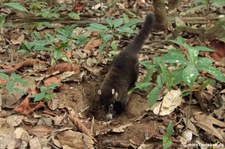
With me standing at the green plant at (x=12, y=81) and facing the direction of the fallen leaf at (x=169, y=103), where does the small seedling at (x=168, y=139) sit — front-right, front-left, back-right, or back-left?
front-right

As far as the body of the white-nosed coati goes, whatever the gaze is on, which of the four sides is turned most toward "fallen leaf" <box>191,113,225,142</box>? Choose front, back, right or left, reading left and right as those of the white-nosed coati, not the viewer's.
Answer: left

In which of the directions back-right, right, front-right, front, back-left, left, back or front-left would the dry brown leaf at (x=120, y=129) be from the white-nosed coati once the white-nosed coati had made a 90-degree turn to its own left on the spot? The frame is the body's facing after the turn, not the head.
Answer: front-right

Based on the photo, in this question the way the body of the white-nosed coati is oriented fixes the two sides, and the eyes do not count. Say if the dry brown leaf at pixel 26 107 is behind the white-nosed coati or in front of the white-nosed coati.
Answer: in front

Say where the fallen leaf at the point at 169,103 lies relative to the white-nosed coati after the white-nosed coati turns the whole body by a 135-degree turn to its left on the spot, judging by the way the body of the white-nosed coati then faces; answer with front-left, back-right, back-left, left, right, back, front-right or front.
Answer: front-right

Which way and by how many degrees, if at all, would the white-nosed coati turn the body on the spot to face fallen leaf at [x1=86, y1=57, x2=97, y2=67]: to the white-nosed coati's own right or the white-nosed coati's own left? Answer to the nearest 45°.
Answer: approximately 90° to the white-nosed coati's own right

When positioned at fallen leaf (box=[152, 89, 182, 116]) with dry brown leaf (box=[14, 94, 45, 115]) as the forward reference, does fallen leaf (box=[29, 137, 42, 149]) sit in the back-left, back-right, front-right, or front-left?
front-left

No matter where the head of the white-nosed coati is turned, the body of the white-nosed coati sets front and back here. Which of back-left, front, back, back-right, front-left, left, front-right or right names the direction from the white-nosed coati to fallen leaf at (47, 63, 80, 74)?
front-right

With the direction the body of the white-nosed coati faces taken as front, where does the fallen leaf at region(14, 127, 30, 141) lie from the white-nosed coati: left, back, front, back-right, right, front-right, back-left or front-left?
front

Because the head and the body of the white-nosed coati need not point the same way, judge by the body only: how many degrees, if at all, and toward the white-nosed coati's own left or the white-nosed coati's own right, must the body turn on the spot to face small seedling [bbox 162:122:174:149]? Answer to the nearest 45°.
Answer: approximately 45° to the white-nosed coati's own left

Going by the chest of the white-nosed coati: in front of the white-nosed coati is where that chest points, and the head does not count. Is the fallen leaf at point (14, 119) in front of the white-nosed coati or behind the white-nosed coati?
in front

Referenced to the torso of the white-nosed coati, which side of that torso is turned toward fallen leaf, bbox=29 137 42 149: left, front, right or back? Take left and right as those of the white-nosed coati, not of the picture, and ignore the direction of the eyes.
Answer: front
